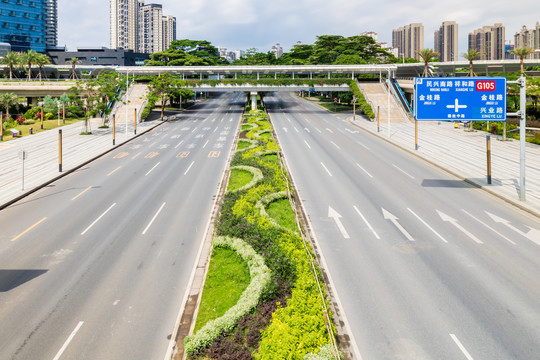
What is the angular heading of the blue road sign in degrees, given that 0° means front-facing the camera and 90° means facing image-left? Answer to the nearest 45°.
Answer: approximately 0°
